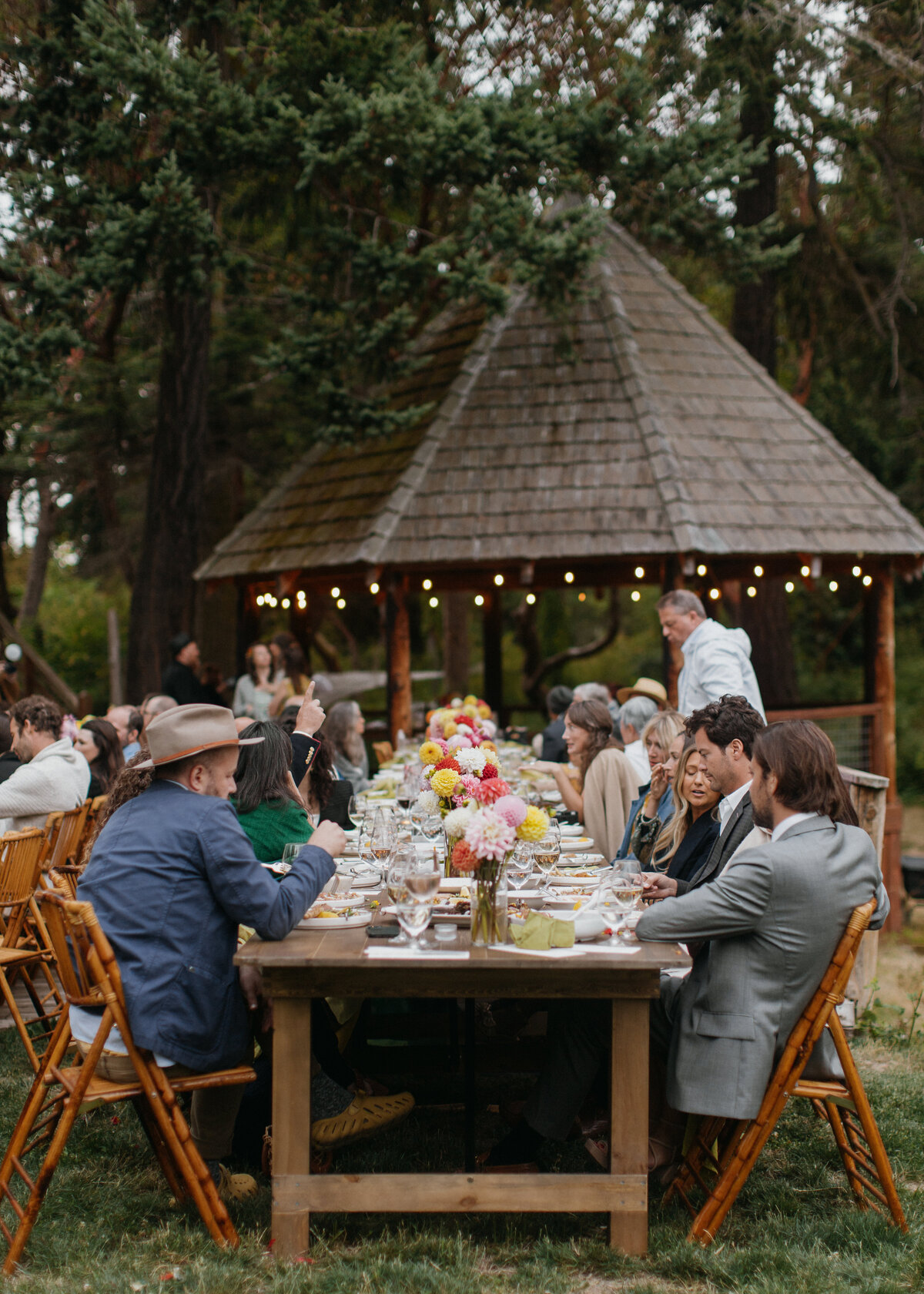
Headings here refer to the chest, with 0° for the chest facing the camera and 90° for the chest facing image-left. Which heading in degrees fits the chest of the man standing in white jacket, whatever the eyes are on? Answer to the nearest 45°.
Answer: approximately 90°

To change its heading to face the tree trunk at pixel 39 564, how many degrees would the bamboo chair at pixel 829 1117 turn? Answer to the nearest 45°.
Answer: approximately 45° to its right

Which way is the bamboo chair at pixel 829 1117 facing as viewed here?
to the viewer's left

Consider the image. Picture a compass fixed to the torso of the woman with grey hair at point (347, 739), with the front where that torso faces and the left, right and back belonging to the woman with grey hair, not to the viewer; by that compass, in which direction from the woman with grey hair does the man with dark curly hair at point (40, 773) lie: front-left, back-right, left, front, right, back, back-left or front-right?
back-right

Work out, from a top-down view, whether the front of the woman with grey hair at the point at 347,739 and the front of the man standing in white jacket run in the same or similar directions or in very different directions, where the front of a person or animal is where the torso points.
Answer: very different directions

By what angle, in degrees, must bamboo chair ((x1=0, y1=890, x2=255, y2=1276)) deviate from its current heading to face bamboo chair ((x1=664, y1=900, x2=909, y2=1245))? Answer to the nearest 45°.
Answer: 0° — it already faces it

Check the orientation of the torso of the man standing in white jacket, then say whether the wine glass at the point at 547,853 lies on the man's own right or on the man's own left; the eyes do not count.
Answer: on the man's own left

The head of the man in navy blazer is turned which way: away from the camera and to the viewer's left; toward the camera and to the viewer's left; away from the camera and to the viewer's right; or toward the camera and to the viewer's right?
away from the camera and to the viewer's right

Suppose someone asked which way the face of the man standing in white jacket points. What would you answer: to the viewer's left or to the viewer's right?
to the viewer's left

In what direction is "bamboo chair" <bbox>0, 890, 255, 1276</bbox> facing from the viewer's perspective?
to the viewer's right

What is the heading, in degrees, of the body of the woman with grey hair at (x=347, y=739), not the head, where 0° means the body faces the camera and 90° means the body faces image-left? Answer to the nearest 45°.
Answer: approximately 270°
